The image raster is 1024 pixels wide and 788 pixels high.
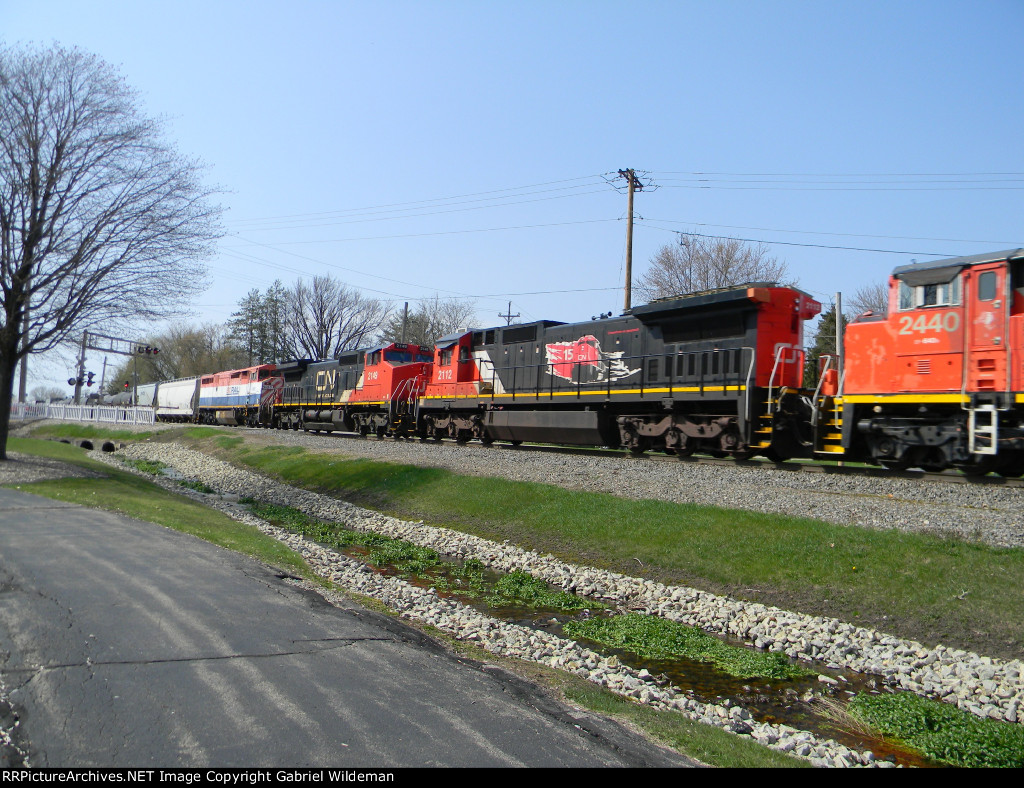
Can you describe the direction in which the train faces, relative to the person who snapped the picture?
facing the viewer and to the right of the viewer

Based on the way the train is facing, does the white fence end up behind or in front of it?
behind

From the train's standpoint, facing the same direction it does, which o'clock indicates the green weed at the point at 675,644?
The green weed is roughly at 2 o'clock from the train.

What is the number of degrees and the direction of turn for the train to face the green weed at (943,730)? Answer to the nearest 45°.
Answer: approximately 45° to its right

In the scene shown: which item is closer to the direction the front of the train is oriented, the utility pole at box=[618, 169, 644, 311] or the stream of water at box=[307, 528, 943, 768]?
the stream of water

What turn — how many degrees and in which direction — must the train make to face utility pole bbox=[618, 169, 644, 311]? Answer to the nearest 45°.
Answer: approximately 135° to its left

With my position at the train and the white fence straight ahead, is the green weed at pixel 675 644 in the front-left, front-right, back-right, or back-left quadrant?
back-left
